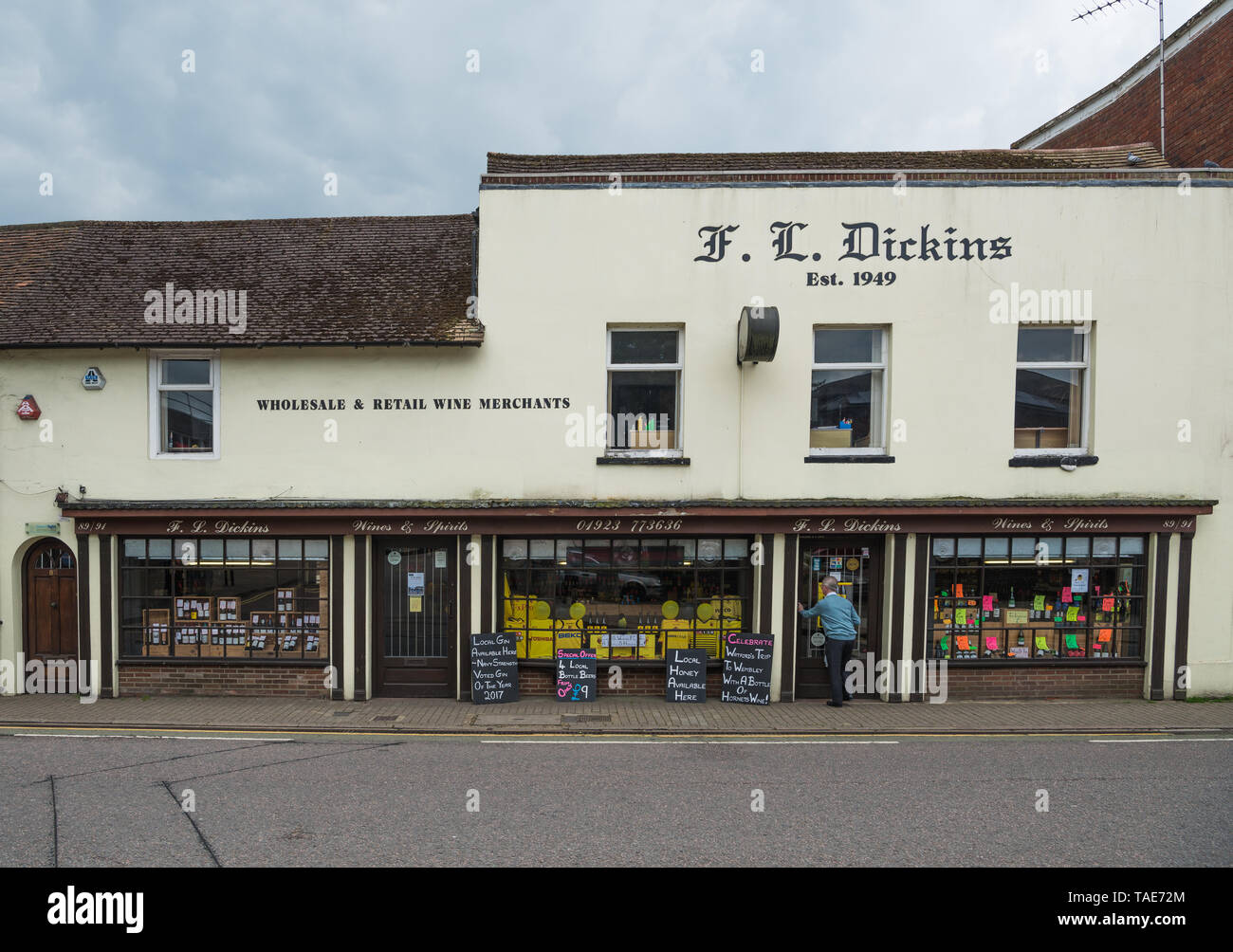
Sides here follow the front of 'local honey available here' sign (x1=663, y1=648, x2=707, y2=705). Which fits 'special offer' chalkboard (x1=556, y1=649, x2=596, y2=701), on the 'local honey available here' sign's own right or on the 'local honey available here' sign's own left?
on the 'local honey available here' sign's own right

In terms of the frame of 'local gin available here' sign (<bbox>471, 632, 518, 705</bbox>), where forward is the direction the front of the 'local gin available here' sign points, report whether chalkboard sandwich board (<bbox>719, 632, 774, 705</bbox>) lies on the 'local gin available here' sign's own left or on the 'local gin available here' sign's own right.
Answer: on the 'local gin available here' sign's own left

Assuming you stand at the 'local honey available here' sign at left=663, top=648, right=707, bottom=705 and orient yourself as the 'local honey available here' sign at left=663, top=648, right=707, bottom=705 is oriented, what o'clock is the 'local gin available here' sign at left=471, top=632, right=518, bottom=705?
The 'local gin available here' sign is roughly at 3 o'clock from the 'local honey available here' sign.

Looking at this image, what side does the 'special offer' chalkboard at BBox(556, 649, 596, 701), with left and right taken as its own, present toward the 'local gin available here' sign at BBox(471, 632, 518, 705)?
right

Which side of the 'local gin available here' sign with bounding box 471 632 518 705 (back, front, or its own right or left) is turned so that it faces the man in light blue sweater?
left
